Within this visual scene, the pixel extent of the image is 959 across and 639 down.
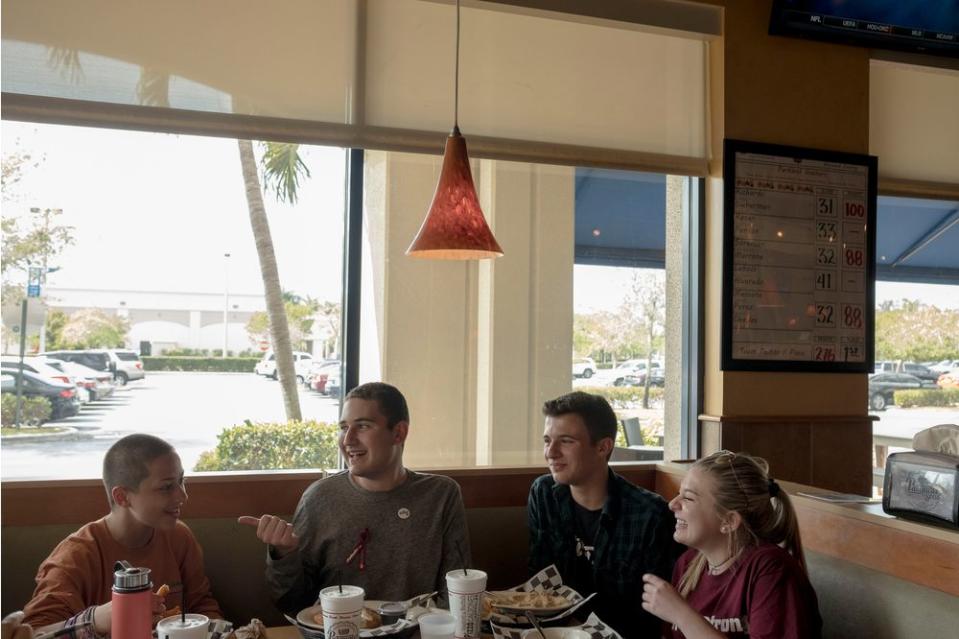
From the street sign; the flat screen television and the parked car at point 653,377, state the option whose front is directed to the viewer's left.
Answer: the parked car

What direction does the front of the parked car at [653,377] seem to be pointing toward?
to the viewer's left

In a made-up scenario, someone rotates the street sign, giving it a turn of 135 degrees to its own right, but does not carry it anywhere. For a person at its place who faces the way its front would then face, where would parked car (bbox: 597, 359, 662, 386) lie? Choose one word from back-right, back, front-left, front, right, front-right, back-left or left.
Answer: back-right

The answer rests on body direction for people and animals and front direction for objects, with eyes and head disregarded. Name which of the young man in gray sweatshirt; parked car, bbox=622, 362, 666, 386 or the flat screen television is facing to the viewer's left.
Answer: the parked car

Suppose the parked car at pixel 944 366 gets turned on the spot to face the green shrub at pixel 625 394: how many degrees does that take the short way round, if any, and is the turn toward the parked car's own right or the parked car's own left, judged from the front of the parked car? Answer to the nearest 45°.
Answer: approximately 45° to the parked car's own left

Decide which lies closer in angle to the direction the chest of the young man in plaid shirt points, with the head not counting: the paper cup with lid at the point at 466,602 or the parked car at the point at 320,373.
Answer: the paper cup with lid

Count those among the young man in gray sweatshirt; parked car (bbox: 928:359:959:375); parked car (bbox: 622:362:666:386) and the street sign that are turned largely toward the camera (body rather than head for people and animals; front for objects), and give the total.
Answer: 2

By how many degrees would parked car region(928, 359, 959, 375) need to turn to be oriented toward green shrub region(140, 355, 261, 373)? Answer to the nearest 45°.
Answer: approximately 45° to its left

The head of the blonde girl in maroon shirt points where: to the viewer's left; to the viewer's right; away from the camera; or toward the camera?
to the viewer's left

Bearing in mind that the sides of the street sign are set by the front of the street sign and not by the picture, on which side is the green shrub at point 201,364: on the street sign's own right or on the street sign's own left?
on the street sign's own left

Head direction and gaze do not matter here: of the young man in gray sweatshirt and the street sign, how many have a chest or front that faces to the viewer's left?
0

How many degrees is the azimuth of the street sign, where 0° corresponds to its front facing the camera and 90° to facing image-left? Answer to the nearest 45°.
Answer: approximately 0°
